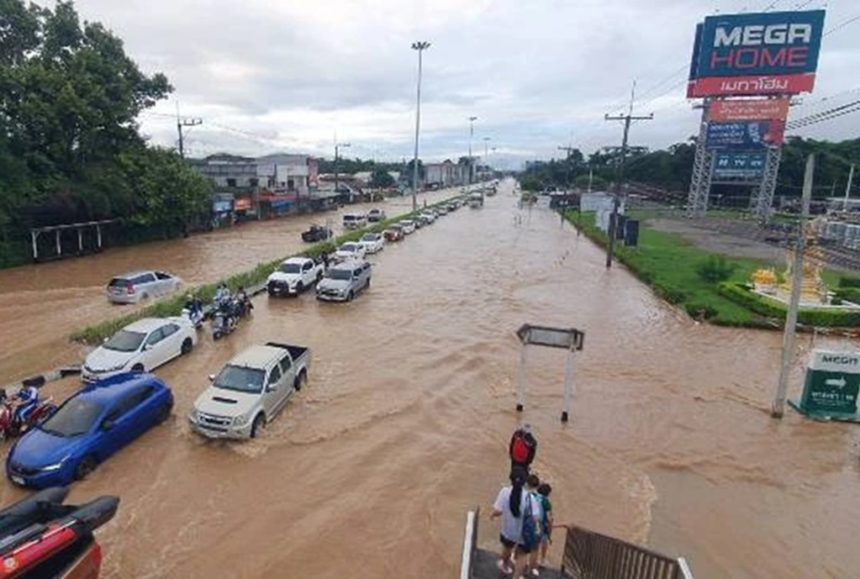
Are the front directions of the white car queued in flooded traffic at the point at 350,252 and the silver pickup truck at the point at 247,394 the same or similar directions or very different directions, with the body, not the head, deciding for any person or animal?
same or similar directions

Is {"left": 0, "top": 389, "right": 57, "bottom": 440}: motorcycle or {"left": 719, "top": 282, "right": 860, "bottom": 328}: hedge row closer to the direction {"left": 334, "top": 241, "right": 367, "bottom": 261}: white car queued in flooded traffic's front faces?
the motorcycle

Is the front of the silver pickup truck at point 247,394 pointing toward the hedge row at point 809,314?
no

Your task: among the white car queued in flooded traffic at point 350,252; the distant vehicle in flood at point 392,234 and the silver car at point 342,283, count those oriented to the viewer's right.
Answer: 0

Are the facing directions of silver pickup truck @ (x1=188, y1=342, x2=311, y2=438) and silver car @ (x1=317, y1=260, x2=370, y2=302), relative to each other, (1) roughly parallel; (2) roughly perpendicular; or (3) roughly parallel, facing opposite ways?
roughly parallel

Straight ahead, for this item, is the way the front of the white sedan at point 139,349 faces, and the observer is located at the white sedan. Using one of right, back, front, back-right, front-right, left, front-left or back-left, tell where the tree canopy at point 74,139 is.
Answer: back-right

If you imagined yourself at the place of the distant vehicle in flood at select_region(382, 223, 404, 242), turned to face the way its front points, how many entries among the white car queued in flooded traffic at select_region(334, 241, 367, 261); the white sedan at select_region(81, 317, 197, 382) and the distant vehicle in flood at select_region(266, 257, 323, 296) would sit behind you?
0

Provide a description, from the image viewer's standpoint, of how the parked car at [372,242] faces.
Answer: facing the viewer and to the left of the viewer

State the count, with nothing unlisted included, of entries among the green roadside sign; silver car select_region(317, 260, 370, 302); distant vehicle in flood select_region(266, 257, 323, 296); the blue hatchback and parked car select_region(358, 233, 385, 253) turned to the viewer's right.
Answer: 0

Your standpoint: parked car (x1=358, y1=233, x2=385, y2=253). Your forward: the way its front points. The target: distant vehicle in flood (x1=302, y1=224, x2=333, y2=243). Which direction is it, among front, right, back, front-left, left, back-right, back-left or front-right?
right

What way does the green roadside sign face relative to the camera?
toward the camera

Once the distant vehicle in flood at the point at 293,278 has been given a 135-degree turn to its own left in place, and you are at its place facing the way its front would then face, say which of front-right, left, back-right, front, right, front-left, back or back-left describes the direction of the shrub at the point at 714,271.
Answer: front

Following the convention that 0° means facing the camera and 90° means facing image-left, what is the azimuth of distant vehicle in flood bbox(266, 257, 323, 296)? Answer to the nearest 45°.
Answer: approximately 45°

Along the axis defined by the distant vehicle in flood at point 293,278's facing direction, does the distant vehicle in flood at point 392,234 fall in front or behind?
behind

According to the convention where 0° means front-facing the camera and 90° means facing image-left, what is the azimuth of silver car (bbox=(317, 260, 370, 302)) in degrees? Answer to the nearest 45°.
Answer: approximately 45°

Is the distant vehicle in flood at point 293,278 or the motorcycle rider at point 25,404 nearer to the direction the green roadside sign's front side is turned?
the motorcycle rider

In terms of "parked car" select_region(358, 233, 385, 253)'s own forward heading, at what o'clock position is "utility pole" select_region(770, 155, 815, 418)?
The utility pole is roughly at 10 o'clock from the parked car.

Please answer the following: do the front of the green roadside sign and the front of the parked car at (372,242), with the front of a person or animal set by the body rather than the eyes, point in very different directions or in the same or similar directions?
same or similar directions

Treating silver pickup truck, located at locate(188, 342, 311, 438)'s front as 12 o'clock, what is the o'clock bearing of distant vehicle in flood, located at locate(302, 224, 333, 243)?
The distant vehicle in flood is roughly at 5 o'clock from the silver pickup truck.

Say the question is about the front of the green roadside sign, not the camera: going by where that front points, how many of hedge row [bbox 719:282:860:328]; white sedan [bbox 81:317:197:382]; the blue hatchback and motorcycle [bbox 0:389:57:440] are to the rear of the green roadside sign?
1

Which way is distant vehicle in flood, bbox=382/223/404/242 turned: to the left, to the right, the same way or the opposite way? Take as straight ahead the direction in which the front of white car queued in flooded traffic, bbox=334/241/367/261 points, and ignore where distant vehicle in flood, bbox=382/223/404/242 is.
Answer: the same way

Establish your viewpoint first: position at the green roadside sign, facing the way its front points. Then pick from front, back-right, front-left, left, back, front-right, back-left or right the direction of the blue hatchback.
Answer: front-right

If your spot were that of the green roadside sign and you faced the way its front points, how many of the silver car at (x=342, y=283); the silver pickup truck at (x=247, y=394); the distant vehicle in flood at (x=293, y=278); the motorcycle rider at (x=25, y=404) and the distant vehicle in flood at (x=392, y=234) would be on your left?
0

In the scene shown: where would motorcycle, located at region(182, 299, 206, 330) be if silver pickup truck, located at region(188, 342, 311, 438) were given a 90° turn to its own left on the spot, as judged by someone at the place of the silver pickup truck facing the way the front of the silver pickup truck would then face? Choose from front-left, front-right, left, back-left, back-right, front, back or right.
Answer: back-left
